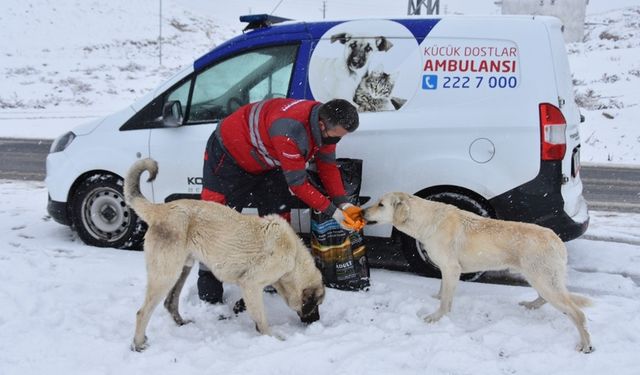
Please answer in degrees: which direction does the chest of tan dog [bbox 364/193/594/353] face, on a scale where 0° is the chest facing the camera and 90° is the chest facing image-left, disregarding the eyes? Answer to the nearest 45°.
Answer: approximately 90°

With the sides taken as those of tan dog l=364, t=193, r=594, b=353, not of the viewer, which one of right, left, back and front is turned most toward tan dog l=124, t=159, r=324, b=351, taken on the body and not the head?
front

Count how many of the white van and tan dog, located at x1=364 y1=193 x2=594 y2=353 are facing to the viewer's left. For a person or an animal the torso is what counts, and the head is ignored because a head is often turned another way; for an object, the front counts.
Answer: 2

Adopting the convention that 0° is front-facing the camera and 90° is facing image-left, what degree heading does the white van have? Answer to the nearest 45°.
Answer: approximately 90°

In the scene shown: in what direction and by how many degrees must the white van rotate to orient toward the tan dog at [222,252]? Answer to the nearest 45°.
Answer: approximately 45° to its left

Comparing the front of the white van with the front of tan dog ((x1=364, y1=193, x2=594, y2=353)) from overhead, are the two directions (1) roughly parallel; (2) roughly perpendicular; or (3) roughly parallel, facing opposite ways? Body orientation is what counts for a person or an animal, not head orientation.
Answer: roughly parallel
